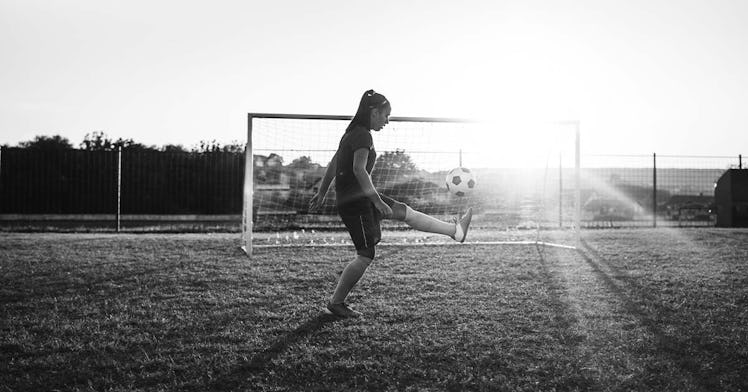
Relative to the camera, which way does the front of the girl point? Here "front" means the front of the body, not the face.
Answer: to the viewer's right

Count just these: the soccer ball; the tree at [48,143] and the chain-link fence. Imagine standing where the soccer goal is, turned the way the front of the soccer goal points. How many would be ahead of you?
1

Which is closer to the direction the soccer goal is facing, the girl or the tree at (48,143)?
the girl

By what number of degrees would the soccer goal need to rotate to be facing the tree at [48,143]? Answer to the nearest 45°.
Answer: approximately 135° to its right

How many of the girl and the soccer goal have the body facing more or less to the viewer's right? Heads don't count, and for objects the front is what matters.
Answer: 1

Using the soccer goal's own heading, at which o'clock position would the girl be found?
The girl is roughly at 12 o'clock from the soccer goal.

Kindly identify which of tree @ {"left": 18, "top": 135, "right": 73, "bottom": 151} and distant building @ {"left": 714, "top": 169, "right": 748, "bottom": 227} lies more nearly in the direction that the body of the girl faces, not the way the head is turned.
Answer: the distant building

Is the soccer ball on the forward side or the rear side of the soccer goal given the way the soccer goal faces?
on the forward side

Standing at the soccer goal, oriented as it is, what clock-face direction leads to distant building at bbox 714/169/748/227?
The distant building is roughly at 8 o'clock from the soccer goal.

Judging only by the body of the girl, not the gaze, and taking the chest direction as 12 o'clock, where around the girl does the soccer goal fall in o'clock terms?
The soccer goal is roughly at 9 o'clock from the girl.

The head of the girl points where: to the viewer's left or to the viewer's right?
to the viewer's right

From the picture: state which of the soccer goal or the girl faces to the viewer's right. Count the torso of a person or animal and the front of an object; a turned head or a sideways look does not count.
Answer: the girl

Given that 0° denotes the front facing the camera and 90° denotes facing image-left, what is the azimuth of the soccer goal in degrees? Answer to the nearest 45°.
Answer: approximately 0°

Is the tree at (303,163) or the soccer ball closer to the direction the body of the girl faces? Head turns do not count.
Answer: the soccer ball

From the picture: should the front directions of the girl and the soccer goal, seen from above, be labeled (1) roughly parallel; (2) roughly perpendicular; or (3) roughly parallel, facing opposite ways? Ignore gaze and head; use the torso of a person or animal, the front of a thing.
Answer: roughly perpendicular
